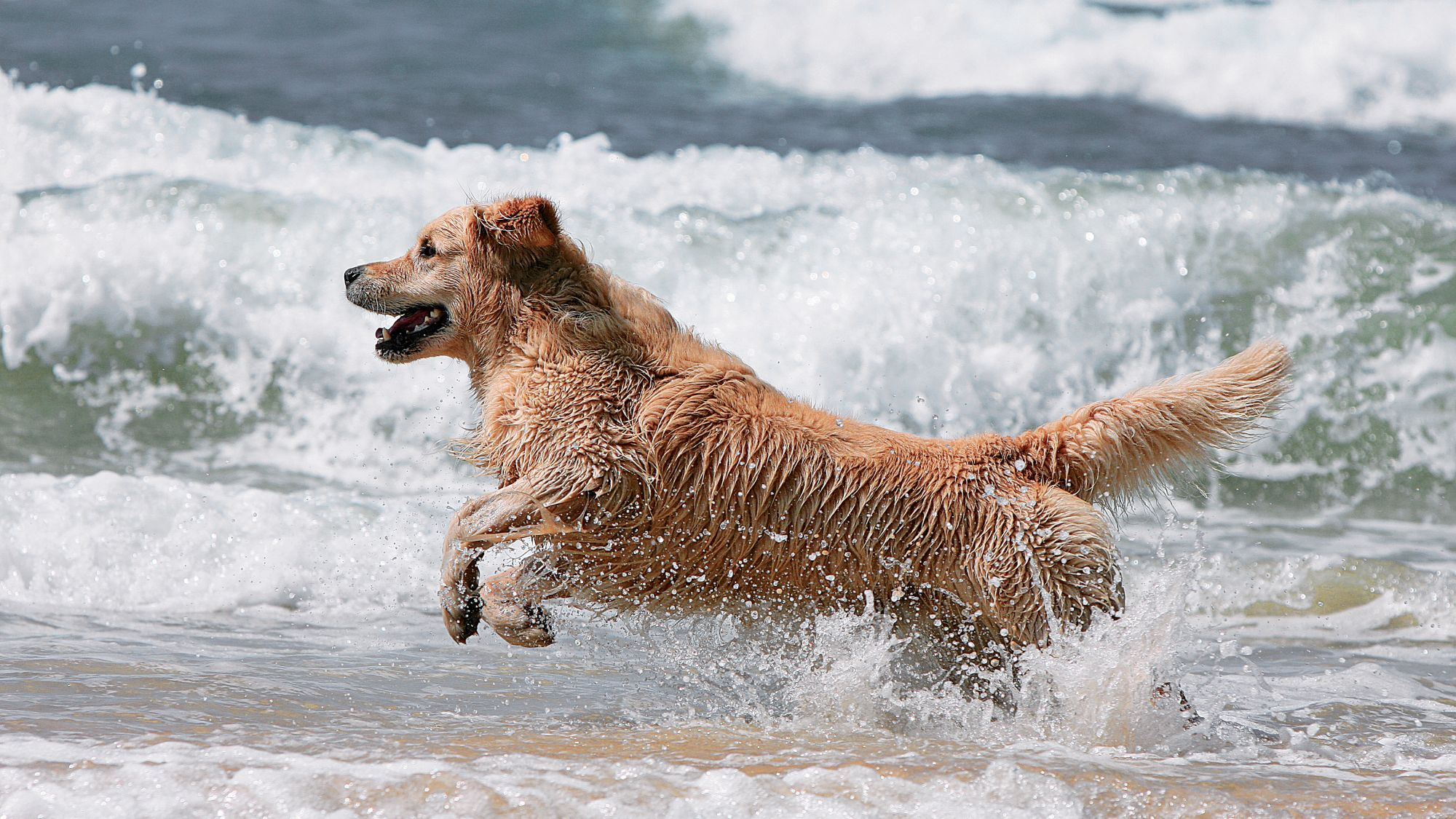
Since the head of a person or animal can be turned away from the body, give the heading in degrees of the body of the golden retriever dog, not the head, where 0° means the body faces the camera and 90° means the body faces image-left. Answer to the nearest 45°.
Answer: approximately 90°
